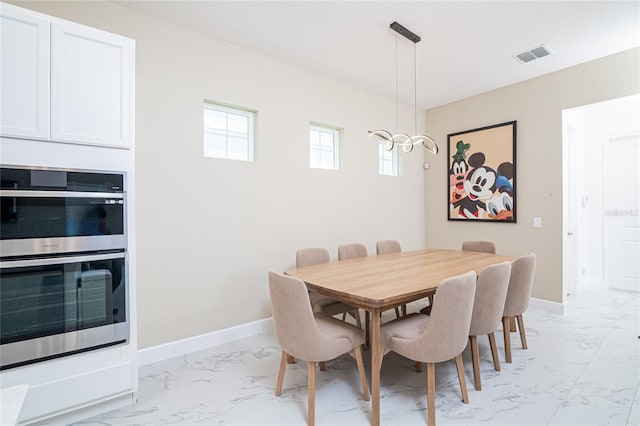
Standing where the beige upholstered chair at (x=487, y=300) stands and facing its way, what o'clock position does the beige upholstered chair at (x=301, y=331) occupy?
the beige upholstered chair at (x=301, y=331) is roughly at 9 o'clock from the beige upholstered chair at (x=487, y=300).

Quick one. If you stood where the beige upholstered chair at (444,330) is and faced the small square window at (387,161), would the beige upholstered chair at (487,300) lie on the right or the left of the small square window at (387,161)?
right

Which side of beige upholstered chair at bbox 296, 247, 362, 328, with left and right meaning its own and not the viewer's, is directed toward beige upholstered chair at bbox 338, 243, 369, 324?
left

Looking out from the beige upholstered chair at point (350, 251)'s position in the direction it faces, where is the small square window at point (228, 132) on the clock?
The small square window is roughly at 4 o'clock from the beige upholstered chair.

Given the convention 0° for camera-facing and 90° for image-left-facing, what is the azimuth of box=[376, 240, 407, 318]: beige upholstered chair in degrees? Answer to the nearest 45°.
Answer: approximately 315°

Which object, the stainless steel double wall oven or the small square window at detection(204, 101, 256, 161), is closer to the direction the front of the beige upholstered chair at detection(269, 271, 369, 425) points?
the small square window

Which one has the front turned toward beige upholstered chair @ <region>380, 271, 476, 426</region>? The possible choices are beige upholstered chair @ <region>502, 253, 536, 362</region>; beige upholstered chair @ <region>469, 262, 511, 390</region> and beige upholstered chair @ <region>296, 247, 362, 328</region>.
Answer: beige upholstered chair @ <region>296, 247, 362, 328</region>

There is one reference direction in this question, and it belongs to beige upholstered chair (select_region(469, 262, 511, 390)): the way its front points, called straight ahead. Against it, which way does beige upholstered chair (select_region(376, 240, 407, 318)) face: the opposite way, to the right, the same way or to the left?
the opposite way
